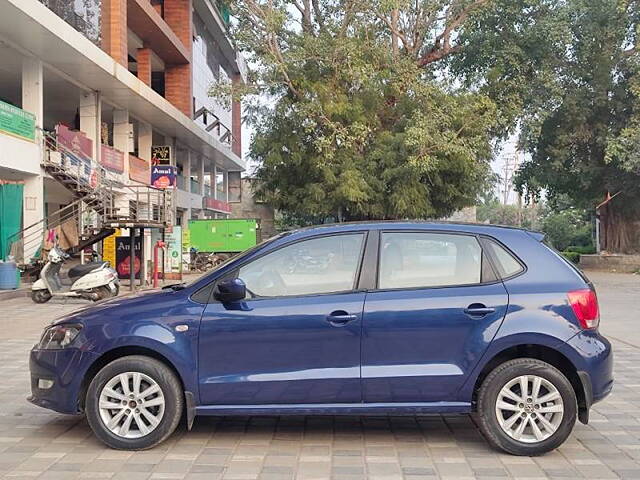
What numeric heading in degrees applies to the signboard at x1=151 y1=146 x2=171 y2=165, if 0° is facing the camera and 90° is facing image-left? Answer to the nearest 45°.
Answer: approximately 0°

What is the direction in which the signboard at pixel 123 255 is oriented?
toward the camera

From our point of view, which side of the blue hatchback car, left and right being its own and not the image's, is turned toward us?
left

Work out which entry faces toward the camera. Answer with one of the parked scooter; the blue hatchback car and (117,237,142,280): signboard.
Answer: the signboard

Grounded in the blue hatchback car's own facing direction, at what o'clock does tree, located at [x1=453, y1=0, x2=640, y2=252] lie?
The tree is roughly at 4 o'clock from the blue hatchback car.

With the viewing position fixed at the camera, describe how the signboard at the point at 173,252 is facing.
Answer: facing the viewer

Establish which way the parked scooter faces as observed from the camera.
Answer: facing to the left of the viewer

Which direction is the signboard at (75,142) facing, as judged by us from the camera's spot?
facing the viewer and to the right of the viewer

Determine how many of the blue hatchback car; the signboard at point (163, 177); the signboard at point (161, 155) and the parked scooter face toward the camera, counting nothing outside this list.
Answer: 2

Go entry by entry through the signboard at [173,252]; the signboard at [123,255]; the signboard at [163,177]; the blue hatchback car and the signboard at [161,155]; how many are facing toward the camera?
4

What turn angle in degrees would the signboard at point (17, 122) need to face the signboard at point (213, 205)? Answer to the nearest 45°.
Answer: approximately 90° to its left

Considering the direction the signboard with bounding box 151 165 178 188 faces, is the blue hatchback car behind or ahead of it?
ahead

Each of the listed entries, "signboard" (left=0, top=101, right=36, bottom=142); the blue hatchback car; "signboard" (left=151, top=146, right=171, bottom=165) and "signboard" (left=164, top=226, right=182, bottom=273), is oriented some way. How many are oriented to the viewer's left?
1
